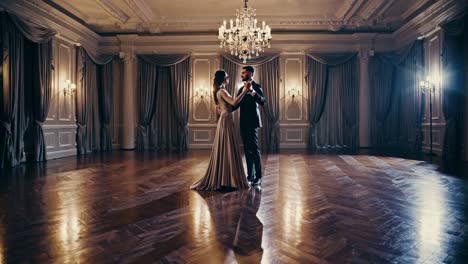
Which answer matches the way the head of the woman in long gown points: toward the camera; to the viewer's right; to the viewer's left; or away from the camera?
to the viewer's right

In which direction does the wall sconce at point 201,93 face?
toward the camera

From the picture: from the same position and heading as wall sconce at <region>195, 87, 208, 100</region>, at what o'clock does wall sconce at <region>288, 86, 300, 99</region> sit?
wall sconce at <region>288, 86, 300, 99</region> is roughly at 9 o'clock from wall sconce at <region>195, 87, 208, 100</region>.

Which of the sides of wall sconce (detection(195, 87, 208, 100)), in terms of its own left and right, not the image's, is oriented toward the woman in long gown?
front

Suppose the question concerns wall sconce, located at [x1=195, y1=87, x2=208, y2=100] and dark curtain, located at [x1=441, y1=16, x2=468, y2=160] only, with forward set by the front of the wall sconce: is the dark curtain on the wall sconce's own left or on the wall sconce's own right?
on the wall sconce's own left

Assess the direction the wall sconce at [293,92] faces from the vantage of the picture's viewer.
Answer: facing the viewer

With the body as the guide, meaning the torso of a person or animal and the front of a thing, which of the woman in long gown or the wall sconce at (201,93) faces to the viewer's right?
the woman in long gown

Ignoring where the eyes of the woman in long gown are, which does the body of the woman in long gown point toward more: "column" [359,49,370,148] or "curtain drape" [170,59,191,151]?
the column

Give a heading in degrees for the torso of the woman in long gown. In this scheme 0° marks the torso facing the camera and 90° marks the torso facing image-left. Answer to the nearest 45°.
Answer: approximately 270°

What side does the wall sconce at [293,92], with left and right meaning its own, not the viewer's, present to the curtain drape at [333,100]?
left
